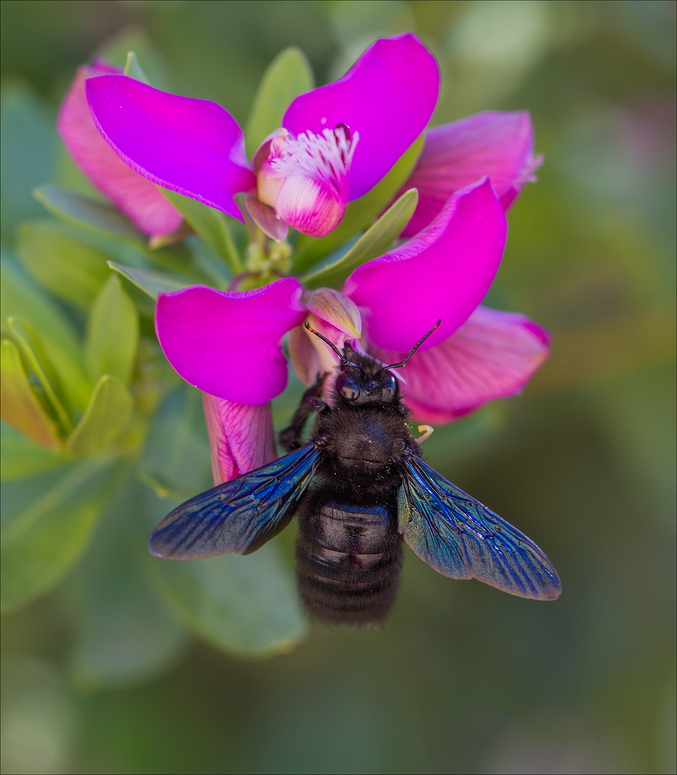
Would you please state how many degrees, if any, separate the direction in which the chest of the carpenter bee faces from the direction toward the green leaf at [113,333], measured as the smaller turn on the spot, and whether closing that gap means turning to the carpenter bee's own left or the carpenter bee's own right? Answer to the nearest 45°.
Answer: approximately 45° to the carpenter bee's own left

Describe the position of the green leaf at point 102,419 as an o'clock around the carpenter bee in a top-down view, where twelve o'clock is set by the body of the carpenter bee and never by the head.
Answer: The green leaf is roughly at 10 o'clock from the carpenter bee.

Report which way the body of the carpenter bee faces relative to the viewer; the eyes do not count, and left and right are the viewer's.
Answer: facing away from the viewer

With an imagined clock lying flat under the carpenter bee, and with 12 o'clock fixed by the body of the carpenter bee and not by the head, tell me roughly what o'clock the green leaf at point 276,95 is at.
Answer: The green leaf is roughly at 12 o'clock from the carpenter bee.

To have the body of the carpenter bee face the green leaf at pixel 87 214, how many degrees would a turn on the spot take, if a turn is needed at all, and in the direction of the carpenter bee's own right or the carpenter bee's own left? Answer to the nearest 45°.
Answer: approximately 45° to the carpenter bee's own left

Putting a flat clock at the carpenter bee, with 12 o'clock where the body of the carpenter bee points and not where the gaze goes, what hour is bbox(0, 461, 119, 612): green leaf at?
The green leaf is roughly at 10 o'clock from the carpenter bee.
